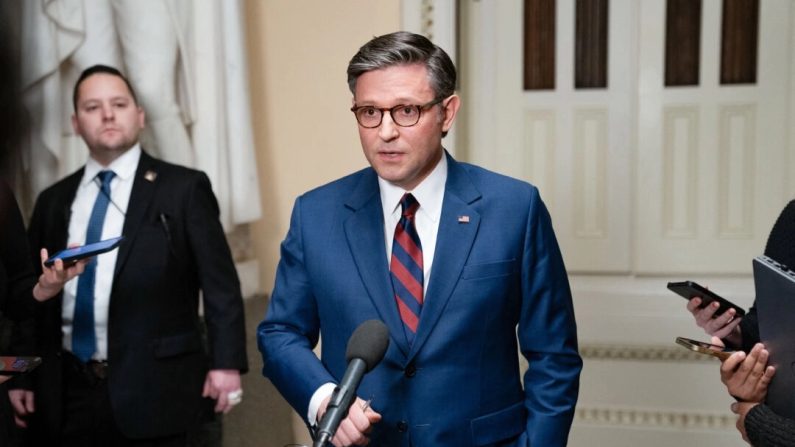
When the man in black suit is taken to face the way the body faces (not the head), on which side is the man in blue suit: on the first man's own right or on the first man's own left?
on the first man's own left

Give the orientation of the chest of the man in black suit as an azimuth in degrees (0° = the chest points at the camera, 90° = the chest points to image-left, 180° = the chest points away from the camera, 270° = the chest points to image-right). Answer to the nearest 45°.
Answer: approximately 45°
